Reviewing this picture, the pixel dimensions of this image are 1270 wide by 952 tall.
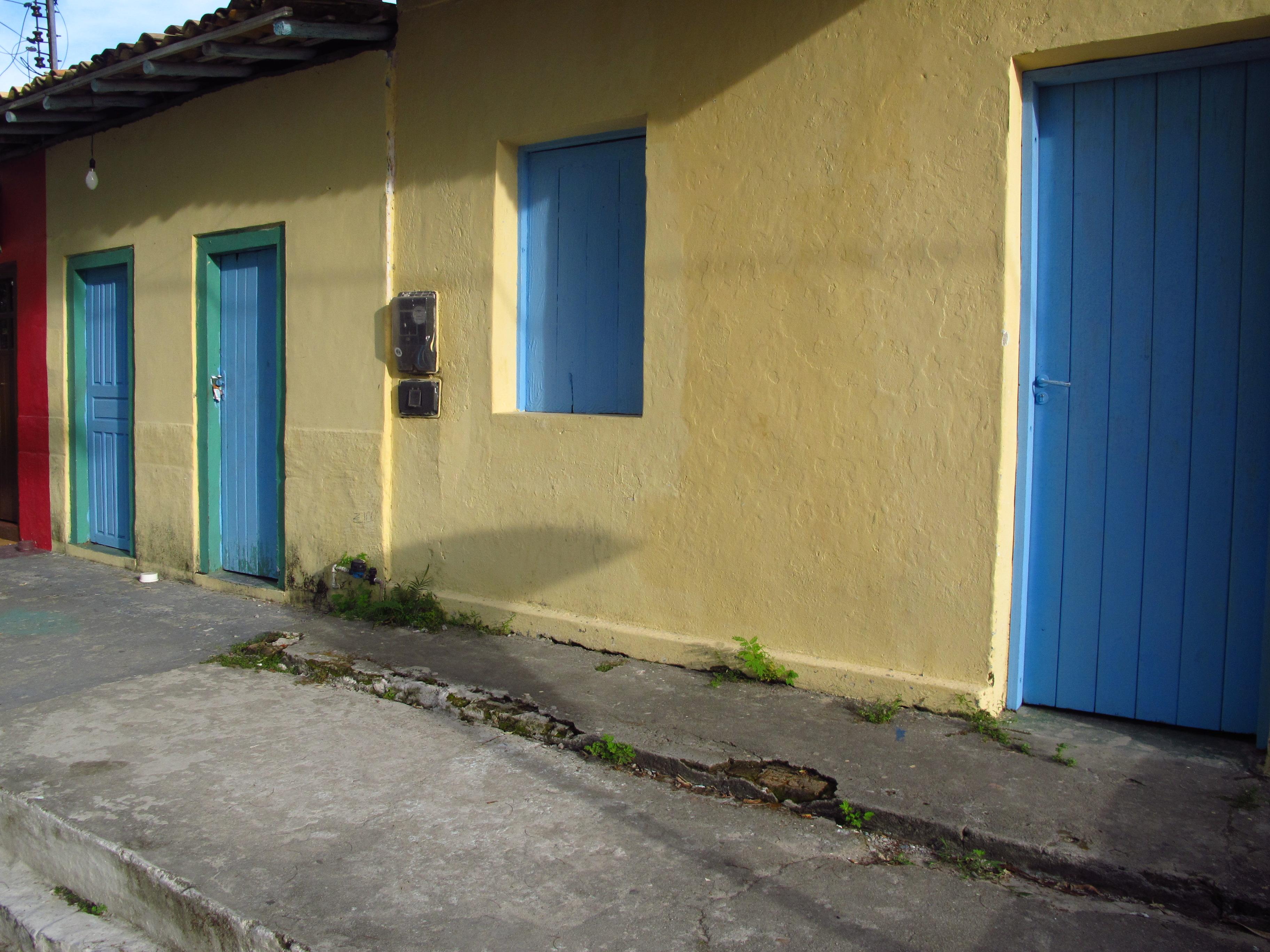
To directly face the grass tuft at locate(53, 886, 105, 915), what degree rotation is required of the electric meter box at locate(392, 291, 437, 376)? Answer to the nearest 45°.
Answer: approximately 45° to its left

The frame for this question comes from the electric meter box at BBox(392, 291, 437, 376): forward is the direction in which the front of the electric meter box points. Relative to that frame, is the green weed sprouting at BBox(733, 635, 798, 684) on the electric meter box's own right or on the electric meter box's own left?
on the electric meter box's own left

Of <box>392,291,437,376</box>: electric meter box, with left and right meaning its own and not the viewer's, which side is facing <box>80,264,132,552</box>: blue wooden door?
right

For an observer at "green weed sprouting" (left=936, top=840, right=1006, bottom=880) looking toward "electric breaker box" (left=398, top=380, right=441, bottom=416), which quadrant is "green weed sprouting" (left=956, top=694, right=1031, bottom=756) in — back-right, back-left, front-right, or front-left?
front-right

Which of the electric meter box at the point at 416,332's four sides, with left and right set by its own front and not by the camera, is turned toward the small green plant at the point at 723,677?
left

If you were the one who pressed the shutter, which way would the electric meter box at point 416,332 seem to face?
facing the viewer and to the left of the viewer

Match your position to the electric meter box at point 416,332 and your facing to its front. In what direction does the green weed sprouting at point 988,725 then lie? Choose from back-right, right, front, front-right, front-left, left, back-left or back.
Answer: left

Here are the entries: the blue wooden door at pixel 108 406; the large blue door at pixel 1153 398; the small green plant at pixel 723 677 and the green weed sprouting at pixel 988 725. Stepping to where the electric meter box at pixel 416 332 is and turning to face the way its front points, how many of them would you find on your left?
3

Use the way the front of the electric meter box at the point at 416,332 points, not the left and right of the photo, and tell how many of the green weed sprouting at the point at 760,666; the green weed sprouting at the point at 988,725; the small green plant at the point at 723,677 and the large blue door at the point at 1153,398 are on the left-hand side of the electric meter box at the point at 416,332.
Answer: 4

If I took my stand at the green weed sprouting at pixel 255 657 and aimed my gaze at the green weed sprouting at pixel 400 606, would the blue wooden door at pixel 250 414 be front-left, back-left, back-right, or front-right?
front-left

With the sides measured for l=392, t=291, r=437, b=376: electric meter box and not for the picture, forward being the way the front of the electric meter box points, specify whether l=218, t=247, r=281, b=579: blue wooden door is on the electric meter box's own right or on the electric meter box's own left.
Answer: on the electric meter box's own right

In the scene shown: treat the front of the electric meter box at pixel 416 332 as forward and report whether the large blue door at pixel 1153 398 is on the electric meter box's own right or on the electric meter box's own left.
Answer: on the electric meter box's own left

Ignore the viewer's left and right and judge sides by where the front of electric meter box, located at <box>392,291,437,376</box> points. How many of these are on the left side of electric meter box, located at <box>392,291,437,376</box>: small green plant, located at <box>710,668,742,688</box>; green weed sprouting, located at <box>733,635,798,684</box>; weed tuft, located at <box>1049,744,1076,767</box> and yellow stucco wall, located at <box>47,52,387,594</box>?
3

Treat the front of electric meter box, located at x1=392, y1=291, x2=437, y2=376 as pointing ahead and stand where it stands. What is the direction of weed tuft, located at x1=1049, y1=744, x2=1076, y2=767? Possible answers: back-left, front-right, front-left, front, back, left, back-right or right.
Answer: left

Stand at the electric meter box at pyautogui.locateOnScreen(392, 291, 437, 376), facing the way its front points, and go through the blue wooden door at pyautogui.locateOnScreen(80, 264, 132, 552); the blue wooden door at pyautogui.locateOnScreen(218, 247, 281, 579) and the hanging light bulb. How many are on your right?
3

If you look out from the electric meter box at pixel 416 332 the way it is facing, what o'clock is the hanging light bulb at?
The hanging light bulb is roughly at 3 o'clock from the electric meter box.

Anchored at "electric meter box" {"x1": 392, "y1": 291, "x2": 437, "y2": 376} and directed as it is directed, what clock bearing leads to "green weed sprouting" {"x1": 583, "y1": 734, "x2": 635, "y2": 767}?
The green weed sprouting is roughly at 10 o'clock from the electric meter box.
